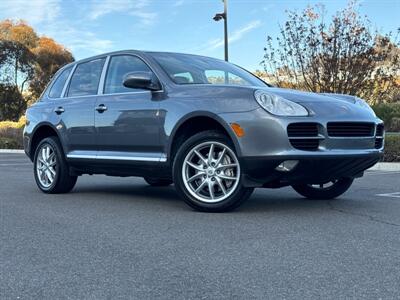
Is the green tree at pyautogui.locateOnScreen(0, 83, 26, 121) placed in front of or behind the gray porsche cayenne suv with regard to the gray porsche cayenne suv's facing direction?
behind

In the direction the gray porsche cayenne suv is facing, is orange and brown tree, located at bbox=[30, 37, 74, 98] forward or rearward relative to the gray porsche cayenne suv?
rearward

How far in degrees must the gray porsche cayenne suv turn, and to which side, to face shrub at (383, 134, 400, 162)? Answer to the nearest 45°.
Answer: approximately 90° to its left

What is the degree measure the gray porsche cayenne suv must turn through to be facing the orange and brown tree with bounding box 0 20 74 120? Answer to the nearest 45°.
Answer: approximately 135° to its left

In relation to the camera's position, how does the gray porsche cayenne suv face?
facing the viewer and to the right of the viewer

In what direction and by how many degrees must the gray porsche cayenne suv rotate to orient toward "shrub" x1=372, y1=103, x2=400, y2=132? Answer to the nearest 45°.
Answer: approximately 90° to its left
